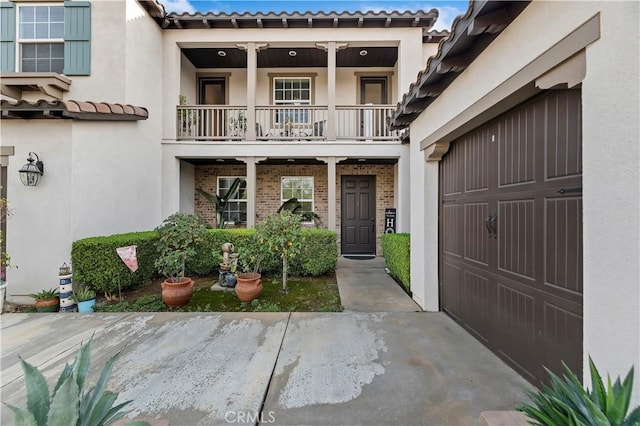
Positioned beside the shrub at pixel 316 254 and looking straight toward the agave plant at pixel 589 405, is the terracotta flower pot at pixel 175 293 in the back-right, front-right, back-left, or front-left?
front-right

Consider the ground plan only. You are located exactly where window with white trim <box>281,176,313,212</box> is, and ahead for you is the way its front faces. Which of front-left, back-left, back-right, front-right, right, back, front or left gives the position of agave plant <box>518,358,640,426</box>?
front

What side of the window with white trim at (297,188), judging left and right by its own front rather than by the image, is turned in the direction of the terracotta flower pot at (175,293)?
front

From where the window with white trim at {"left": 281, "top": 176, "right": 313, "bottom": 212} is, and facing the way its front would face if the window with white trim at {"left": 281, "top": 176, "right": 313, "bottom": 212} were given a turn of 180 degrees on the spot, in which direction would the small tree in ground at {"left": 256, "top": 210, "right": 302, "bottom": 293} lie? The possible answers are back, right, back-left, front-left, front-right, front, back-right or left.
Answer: back

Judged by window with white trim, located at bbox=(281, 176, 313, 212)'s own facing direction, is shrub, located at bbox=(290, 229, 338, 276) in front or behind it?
in front

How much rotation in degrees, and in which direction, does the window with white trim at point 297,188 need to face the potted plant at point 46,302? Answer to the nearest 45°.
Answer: approximately 45° to its right

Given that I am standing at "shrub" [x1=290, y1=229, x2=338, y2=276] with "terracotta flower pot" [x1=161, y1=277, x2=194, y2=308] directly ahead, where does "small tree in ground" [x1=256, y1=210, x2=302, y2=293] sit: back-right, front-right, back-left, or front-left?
front-left

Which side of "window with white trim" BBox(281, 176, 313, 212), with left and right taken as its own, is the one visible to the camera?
front

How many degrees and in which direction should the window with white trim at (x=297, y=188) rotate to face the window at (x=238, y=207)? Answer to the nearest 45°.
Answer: approximately 90° to its right

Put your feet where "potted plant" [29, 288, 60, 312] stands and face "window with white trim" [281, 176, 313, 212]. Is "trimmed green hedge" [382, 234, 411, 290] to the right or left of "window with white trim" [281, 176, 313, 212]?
right

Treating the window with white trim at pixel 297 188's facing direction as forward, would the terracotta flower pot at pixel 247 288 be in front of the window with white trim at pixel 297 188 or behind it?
in front

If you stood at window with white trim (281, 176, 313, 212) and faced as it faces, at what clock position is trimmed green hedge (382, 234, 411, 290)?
The trimmed green hedge is roughly at 11 o'clock from the window with white trim.

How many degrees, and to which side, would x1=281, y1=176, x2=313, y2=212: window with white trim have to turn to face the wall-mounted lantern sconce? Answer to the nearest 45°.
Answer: approximately 45° to its right

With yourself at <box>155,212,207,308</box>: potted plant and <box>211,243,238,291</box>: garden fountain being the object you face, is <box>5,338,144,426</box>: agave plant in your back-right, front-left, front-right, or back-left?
back-right
